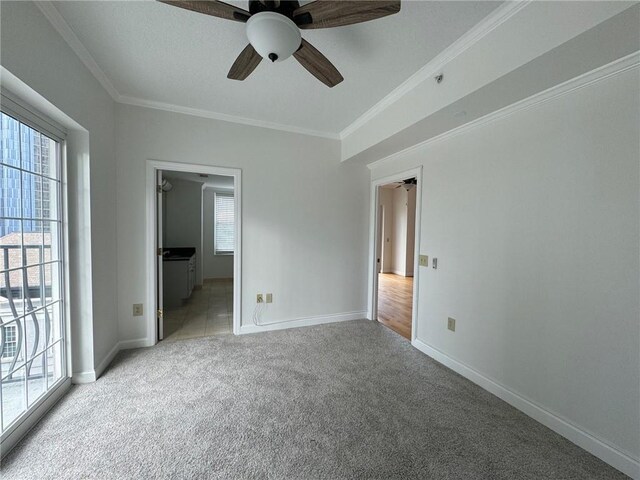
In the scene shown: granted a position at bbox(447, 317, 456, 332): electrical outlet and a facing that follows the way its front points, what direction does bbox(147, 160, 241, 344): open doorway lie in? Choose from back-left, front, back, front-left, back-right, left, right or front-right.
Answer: front-right

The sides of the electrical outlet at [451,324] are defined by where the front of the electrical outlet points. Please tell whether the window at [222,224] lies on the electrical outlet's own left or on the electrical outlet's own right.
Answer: on the electrical outlet's own right

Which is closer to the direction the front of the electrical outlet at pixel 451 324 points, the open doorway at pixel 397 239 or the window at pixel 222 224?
the window

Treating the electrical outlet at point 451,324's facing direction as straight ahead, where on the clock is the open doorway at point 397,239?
The open doorway is roughly at 4 o'clock from the electrical outlet.

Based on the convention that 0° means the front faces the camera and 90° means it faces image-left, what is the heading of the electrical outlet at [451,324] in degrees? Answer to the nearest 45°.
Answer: approximately 45°

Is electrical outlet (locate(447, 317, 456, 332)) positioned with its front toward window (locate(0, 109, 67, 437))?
yes

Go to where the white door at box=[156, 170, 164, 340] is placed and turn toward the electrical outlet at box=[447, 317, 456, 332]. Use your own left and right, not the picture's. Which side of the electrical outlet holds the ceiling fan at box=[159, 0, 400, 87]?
right

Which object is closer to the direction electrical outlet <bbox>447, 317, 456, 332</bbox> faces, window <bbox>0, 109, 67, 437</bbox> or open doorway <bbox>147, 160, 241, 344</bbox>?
the window
